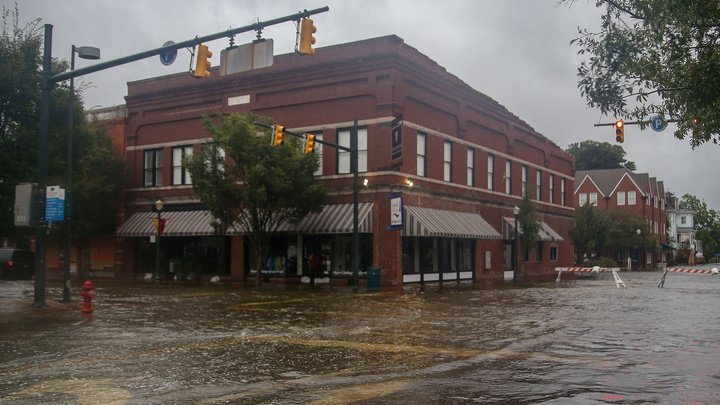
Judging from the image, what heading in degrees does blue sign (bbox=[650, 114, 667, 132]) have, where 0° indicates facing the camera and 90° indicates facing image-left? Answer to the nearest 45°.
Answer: approximately 0°

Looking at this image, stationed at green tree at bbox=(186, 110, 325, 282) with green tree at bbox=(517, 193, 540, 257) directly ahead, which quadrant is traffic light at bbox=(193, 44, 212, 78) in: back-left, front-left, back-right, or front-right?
back-right

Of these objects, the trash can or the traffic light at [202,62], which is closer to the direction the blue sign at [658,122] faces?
the traffic light
